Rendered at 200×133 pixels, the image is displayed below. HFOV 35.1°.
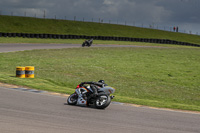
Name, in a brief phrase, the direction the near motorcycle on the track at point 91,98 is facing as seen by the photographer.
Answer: facing away from the viewer and to the left of the viewer

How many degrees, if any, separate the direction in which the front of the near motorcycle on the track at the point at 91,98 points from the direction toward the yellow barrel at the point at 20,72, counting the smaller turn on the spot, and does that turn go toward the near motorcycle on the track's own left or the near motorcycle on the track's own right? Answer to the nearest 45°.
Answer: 0° — it already faces it
